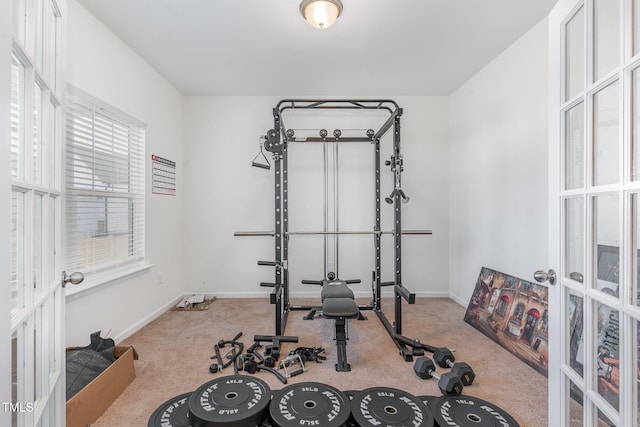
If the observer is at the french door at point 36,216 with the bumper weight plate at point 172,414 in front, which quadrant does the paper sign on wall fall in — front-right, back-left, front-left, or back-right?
front-left

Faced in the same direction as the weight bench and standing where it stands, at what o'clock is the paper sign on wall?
The paper sign on wall is roughly at 4 o'clock from the weight bench.

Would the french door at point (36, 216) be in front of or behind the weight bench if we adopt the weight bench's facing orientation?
in front

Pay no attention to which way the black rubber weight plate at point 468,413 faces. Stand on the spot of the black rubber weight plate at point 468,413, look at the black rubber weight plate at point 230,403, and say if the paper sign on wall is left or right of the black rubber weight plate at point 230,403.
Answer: right

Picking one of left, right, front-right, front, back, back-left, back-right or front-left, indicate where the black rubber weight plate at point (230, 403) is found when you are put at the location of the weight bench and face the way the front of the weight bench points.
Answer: front-right

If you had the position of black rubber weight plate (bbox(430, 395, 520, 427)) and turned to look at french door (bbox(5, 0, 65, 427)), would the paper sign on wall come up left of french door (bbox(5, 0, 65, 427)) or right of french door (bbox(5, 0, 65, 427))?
right

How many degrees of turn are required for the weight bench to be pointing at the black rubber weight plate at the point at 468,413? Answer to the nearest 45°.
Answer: approximately 45° to its left

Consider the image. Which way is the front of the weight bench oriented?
toward the camera

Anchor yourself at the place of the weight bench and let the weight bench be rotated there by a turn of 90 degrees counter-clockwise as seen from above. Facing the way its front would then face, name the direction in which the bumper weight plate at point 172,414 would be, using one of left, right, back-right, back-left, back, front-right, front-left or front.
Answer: back-right

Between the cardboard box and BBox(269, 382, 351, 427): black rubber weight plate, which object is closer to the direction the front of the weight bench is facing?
the black rubber weight plate

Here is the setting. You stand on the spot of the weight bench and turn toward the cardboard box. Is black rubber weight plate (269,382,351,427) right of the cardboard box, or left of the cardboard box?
left

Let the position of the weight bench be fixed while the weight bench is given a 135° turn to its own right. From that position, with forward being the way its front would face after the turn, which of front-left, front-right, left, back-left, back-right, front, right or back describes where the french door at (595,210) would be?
back

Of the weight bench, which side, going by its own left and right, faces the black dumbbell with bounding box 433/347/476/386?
left

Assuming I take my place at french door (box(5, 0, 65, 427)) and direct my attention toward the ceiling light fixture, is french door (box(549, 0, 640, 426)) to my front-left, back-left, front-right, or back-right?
front-right

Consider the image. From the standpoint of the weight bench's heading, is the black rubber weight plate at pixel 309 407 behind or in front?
in front
